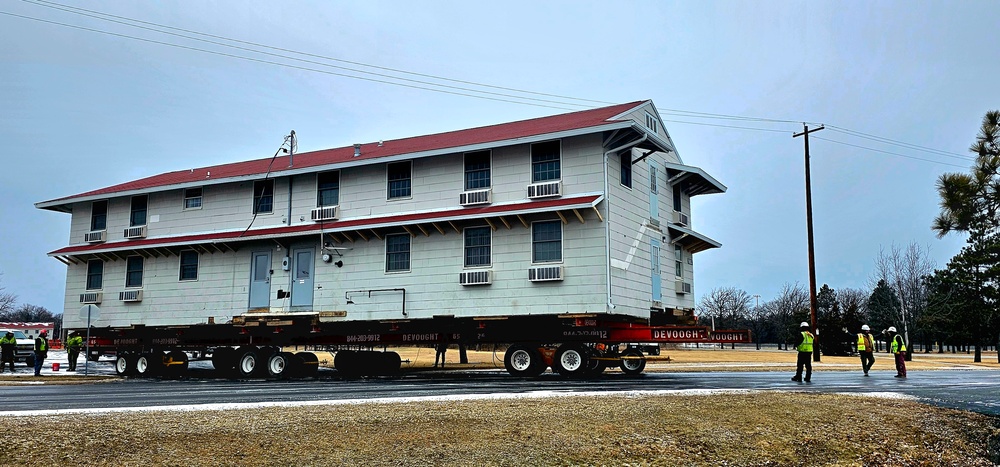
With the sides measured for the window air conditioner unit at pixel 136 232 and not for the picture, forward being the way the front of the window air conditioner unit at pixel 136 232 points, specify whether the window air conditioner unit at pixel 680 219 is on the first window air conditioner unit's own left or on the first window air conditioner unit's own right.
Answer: on the first window air conditioner unit's own left

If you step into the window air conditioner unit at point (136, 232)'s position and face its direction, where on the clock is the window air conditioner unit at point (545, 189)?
the window air conditioner unit at point (545, 189) is roughly at 9 o'clock from the window air conditioner unit at point (136, 232).

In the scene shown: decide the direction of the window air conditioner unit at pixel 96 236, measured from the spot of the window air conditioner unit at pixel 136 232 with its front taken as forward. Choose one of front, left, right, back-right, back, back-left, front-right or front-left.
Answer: right

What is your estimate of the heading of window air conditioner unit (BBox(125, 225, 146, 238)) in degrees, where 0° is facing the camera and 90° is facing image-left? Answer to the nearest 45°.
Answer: approximately 45°

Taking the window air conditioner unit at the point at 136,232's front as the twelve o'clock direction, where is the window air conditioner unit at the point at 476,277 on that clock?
the window air conditioner unit at the point at 476,277 is roughly at 9 o'clock from the window air conditioner unit at the point at 136,232.

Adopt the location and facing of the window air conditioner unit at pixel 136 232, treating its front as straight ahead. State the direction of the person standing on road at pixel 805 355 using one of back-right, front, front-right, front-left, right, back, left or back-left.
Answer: left

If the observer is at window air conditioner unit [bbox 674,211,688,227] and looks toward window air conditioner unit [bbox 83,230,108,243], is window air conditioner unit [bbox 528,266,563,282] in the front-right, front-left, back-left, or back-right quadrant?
front-left

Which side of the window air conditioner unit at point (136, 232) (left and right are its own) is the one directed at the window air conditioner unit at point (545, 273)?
left

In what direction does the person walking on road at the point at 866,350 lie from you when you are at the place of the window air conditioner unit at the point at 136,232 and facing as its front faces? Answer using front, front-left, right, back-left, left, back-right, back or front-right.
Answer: left
